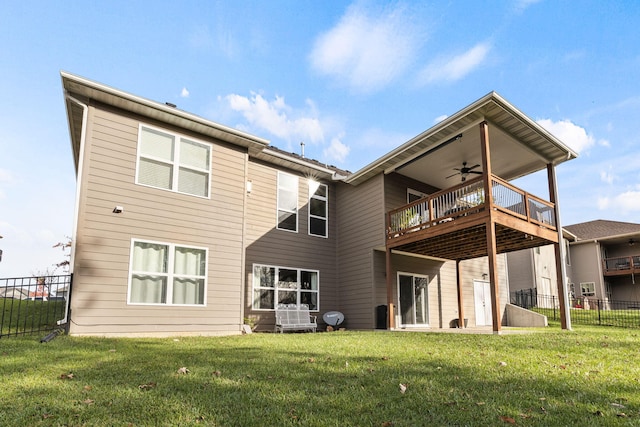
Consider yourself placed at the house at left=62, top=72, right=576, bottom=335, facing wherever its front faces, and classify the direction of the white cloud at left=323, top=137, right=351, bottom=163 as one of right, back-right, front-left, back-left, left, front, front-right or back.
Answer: front-right

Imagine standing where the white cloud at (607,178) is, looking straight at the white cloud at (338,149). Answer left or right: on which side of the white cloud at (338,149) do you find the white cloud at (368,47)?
left

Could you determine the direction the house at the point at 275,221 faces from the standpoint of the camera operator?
facing away from the viewer and to the left of the viewer

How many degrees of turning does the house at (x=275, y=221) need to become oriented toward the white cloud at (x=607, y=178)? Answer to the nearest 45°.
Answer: approximately 90° to its right

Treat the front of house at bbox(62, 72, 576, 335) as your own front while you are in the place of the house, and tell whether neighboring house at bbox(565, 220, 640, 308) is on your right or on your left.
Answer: on your right

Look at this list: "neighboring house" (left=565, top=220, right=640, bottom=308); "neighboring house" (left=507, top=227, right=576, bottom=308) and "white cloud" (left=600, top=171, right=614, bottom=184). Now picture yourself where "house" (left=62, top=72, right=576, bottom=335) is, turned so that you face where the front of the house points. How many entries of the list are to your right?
3

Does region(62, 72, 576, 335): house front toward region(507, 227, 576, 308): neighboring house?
no
